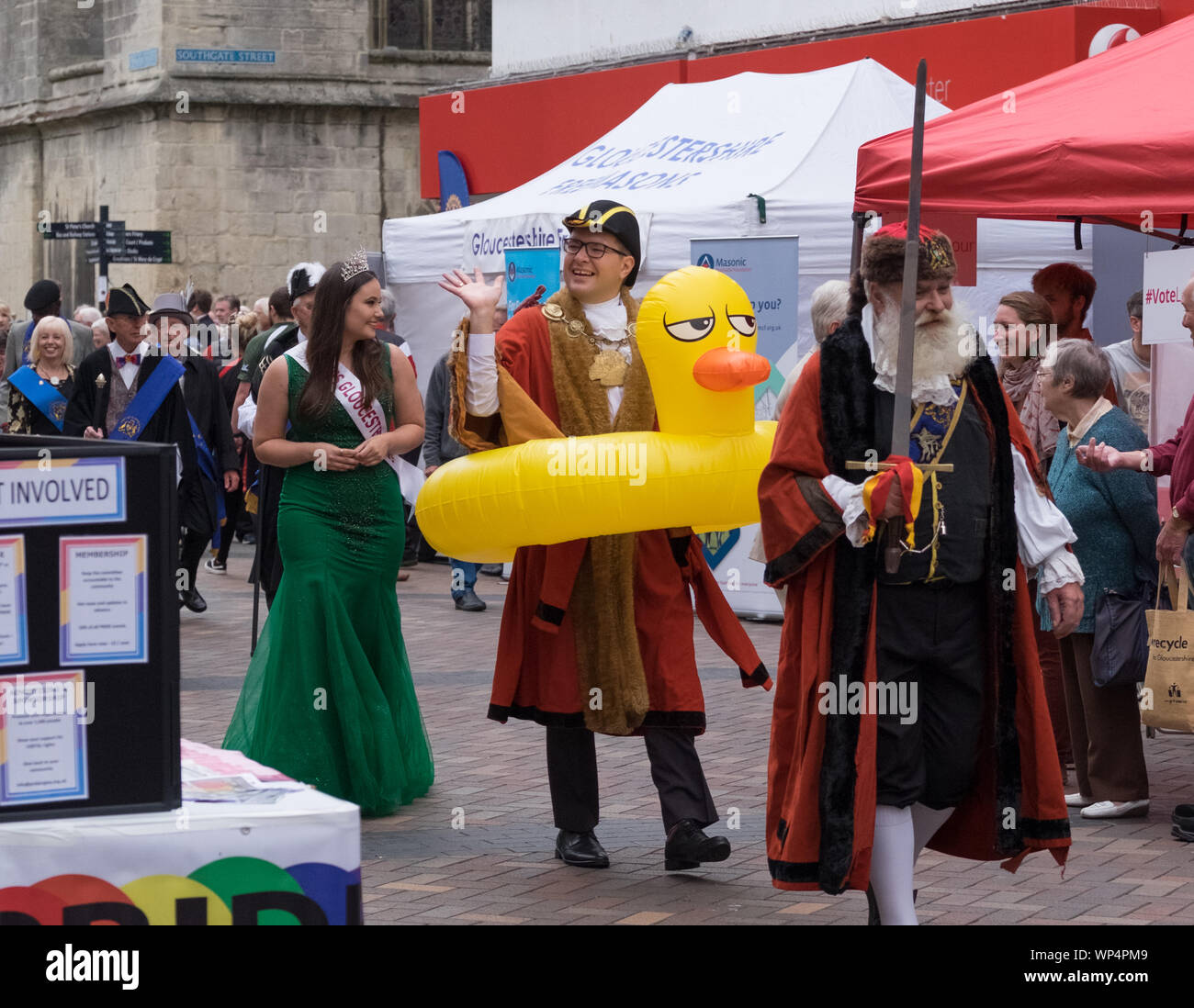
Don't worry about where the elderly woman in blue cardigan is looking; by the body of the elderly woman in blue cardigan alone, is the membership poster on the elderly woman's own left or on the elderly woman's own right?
on the elderly woman's own left

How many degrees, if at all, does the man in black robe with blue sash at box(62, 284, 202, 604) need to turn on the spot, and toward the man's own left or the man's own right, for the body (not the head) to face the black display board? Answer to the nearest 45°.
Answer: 0° — they already face it

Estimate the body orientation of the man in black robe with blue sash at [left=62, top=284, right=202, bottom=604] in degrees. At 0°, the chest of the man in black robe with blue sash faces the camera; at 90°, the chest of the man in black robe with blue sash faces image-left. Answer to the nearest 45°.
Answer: approximately 0°

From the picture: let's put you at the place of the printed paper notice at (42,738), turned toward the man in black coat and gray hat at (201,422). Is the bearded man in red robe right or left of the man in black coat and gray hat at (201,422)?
right

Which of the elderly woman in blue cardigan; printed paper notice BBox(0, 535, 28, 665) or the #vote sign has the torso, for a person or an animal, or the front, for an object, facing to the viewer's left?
the elderly woman in blue cardigan

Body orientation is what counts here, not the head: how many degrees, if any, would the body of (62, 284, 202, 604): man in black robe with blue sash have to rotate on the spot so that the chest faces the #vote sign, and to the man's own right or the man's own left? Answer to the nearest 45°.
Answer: approximately 45° to the man's own left

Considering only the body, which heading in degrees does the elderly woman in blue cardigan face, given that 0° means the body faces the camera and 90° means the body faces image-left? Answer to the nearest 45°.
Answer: approximately 90°

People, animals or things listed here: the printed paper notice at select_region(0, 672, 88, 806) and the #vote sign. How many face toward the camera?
2

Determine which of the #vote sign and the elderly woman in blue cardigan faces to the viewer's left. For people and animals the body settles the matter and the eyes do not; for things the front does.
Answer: the elderly woman in blue cardigan

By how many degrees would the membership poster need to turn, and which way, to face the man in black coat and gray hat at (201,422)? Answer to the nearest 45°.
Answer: approximately 180°
